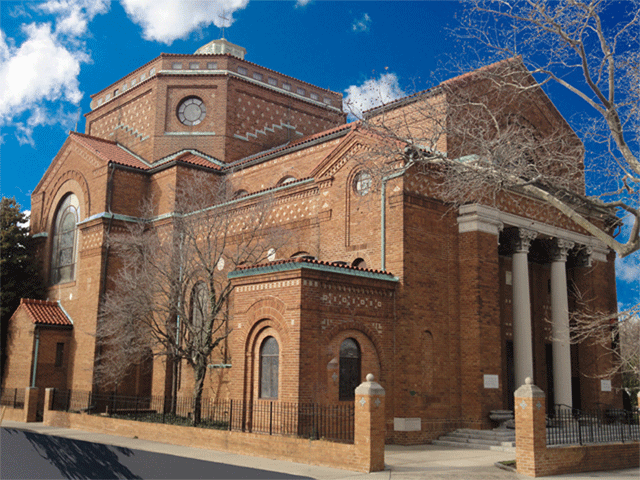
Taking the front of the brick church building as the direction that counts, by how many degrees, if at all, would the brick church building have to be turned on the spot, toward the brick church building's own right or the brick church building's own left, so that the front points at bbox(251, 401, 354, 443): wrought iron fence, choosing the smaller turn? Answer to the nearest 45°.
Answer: approximately 45° to the brick church building's own right

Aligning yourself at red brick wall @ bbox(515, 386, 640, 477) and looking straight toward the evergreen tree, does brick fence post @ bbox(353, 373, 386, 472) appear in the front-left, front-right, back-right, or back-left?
front-left

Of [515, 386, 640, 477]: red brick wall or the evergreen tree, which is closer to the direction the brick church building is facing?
the red brick wall

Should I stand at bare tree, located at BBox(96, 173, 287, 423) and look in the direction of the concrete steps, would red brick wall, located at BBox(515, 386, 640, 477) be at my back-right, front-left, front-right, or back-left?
front-right

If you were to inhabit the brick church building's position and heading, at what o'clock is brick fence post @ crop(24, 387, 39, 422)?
The brick fence post is roughly at 5 o'clock from the brick church building.

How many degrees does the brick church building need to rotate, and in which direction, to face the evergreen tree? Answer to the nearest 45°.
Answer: approximately 180°

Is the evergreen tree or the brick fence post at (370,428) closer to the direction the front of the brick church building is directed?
the brick fence post

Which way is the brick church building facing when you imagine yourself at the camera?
facing the viewer and to the right of the viewer

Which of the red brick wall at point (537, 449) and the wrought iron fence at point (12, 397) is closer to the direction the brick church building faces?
the red brick wall

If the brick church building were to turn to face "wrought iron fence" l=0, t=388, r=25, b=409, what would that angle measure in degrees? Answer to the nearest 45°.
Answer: approximately 180°

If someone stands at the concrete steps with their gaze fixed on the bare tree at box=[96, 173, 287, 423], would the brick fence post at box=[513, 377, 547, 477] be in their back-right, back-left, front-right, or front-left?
back-left

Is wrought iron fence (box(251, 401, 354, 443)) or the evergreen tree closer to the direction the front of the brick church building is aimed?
the wrought iron fence

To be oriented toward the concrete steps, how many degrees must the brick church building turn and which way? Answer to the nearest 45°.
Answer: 0° — it already faces it

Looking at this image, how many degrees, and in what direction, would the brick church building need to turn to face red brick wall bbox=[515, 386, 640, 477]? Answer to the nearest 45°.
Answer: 0° — it already faces it

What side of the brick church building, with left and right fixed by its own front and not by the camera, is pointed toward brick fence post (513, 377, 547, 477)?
front
